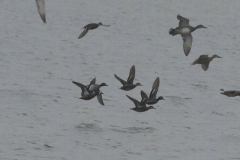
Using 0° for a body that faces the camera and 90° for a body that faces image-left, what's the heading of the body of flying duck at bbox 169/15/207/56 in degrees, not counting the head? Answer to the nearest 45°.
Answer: approximately 270°
